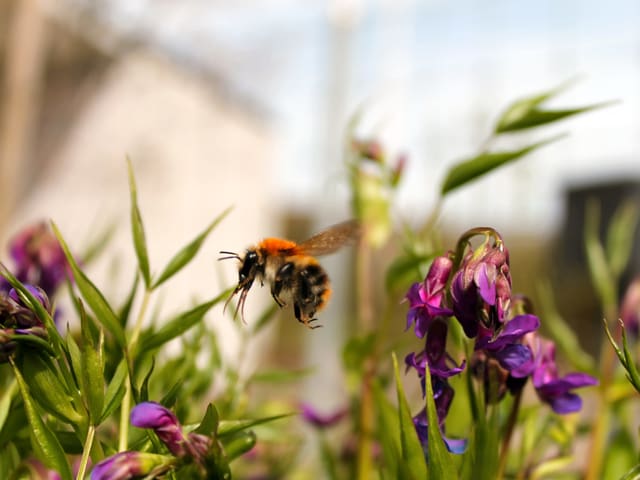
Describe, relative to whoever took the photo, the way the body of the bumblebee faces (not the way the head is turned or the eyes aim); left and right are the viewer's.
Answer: facing to the left of the viewer
